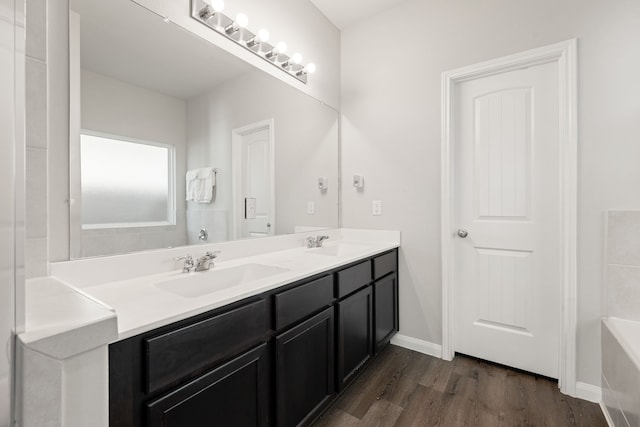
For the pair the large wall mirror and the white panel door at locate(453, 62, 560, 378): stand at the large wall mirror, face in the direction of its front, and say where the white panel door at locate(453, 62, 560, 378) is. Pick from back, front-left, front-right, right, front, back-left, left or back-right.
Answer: front-left

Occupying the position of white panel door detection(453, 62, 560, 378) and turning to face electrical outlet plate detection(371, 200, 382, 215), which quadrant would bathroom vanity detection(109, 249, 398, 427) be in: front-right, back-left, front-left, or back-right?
front-left

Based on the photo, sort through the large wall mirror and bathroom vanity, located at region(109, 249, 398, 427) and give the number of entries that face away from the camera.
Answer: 0

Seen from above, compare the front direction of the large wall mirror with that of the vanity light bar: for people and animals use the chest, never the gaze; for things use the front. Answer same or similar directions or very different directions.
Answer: same or similar directions

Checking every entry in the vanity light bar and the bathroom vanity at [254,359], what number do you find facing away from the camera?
0

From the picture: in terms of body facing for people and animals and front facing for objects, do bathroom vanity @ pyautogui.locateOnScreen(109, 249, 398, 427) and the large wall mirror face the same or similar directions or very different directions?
same or similar directions

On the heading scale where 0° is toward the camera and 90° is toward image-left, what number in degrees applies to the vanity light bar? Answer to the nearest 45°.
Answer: approximately 315°

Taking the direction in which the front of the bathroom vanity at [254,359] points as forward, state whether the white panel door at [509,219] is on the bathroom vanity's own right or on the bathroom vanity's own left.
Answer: on the bathroom vanity's own left

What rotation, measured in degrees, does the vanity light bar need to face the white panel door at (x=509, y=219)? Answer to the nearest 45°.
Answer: approximately 45° to its left

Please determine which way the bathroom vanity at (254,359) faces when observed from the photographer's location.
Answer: facing the viewer and to the right of the viewer
